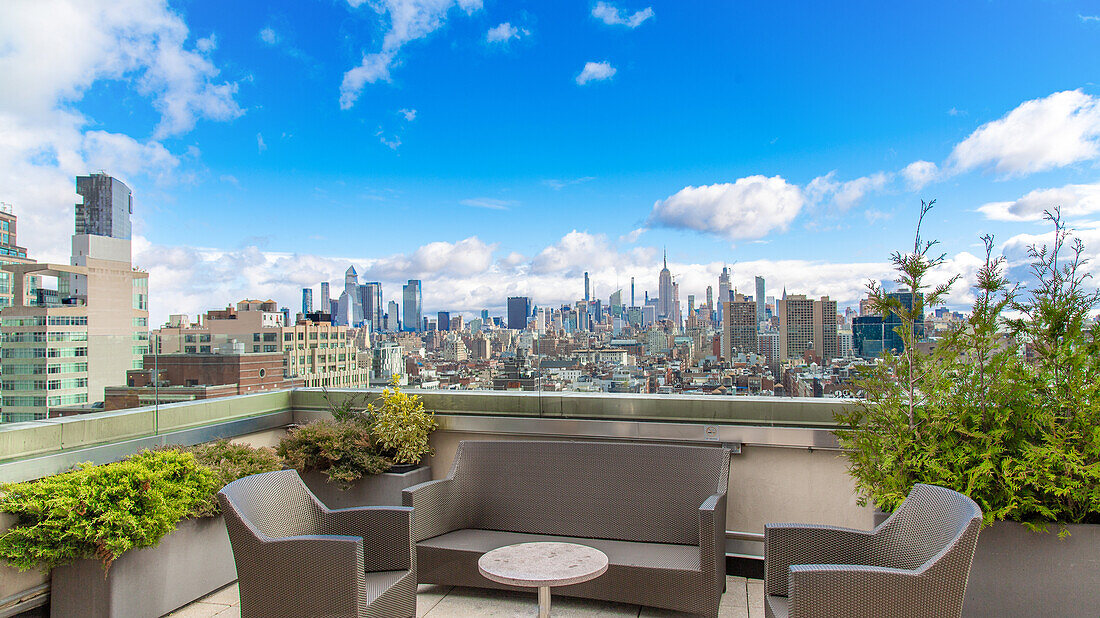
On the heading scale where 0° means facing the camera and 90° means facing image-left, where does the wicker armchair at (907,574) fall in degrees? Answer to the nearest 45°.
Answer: approximately 90°

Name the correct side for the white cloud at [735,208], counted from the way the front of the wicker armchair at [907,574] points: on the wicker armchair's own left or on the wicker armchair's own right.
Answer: on the wicker armchair's own right

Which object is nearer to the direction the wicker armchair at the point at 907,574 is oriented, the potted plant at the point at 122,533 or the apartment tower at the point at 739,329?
the potted plant

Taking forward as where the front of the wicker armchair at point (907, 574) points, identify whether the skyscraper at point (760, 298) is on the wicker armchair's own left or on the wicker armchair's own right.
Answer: on the wicker armchair's own right

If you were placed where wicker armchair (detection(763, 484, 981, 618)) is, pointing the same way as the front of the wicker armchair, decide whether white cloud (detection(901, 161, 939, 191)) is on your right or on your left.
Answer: on your right

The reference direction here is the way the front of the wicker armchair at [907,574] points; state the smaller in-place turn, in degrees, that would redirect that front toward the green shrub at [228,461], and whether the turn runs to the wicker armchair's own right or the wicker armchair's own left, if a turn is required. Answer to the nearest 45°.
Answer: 0° — it already faces it
